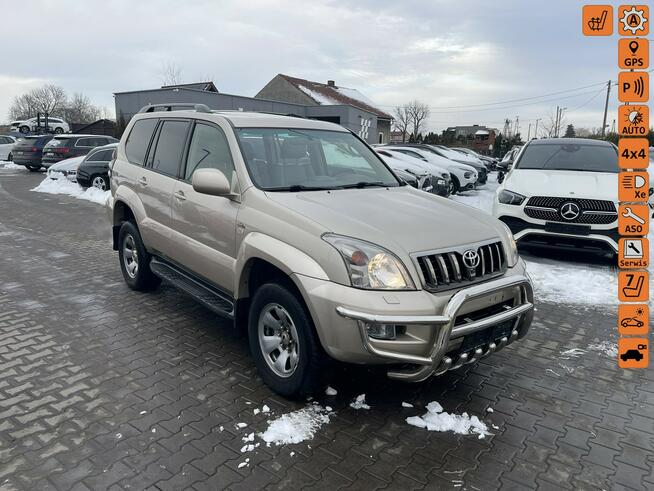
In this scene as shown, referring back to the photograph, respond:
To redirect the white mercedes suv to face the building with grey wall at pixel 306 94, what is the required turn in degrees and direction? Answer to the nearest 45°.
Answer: approximately 135° to its right

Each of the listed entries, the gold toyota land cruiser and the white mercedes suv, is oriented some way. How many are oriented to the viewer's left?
0

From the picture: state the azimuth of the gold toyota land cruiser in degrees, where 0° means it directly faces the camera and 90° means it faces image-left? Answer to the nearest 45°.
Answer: approximately 315°

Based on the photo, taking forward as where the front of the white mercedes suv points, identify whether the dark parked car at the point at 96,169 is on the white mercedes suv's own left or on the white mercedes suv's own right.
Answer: on the white mercedes suv's own right

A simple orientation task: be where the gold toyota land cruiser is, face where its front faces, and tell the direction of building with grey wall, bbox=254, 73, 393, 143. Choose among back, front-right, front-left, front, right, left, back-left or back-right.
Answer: back-left

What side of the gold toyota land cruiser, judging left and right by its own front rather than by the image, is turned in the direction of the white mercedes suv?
left

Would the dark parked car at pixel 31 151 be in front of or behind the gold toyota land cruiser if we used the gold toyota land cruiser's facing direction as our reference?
behind

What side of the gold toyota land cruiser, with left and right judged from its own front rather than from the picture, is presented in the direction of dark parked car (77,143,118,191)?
back

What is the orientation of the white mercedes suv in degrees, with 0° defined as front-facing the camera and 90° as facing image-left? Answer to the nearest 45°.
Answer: approximately 0°

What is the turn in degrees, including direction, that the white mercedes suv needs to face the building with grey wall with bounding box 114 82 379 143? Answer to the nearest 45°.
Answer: approximately 135° to its right

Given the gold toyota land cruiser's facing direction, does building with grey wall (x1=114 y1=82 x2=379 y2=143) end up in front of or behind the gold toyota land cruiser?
behind

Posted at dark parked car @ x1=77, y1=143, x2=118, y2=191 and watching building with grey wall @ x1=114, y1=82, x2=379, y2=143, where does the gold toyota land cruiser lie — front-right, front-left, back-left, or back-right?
back-right
